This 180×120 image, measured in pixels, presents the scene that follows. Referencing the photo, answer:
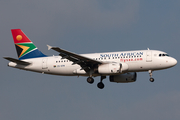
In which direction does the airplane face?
to the viewer's right
